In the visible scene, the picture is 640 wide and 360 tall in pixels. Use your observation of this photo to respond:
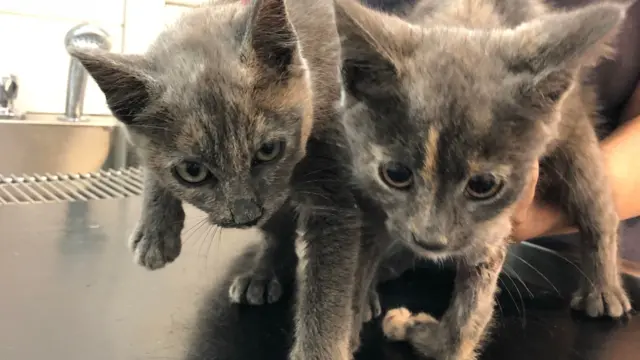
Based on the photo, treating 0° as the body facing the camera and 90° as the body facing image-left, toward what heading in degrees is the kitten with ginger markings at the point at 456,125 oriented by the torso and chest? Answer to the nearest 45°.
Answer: approximately 0°

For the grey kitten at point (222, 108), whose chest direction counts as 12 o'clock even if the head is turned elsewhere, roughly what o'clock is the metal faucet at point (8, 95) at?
The metal faucet is roughly at 5 o'clock from the grey kitten.

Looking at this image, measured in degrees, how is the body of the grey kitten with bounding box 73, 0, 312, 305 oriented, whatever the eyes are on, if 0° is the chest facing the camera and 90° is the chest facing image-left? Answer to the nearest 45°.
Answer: approximately 0°

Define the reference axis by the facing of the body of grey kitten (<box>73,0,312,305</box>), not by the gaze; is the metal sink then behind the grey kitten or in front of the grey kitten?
behind

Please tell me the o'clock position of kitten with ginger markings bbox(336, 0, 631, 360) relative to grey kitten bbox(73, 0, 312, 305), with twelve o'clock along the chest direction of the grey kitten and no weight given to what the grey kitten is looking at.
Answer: The kitten with ginger markings is roughly at 10 o'clock from the grey kitten.

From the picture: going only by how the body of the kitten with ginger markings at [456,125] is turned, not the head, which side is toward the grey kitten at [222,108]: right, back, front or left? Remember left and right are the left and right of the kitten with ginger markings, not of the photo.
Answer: right

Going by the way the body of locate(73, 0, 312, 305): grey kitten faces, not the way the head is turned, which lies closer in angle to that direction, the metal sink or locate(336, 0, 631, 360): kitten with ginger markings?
the kitten with ginger markings

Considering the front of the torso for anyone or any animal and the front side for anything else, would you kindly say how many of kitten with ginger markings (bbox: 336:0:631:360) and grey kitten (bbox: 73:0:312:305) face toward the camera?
2

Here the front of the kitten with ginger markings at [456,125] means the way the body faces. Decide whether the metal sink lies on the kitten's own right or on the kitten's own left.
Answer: on the kitten's own right
